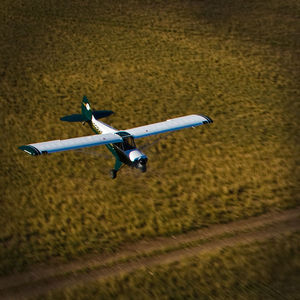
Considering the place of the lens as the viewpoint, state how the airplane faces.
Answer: facing the viewer and to the right of the viewer
